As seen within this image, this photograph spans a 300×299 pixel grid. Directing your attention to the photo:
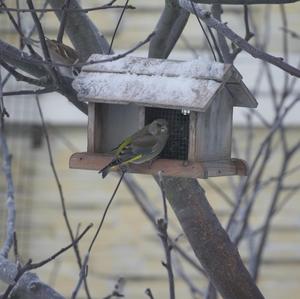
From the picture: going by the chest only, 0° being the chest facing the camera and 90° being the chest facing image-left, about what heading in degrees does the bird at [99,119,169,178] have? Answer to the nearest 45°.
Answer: approximately 270°
